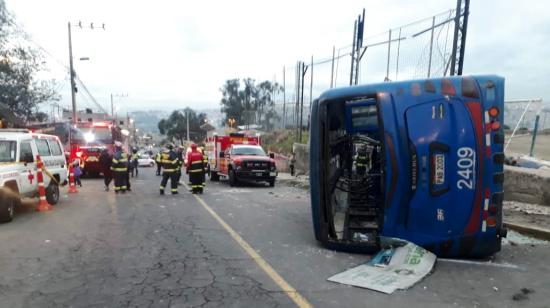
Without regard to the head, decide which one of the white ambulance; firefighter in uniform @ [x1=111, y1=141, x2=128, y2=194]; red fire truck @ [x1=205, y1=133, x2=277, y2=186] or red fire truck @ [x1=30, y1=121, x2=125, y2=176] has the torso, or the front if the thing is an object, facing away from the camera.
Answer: the firefighter in uniform

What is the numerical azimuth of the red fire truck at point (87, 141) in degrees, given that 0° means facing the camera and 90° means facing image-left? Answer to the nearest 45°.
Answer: approximately 315°

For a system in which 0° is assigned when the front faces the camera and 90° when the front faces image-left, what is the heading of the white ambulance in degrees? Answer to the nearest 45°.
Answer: approximately 45°

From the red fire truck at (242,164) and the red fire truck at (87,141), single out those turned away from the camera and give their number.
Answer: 0

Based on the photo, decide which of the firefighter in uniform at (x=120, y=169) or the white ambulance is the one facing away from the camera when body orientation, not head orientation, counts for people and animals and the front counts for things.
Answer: the firefighter in uniform

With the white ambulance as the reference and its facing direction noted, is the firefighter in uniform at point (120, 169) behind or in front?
behind

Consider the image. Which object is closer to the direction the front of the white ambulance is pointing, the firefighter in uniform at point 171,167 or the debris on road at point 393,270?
the debris on road
